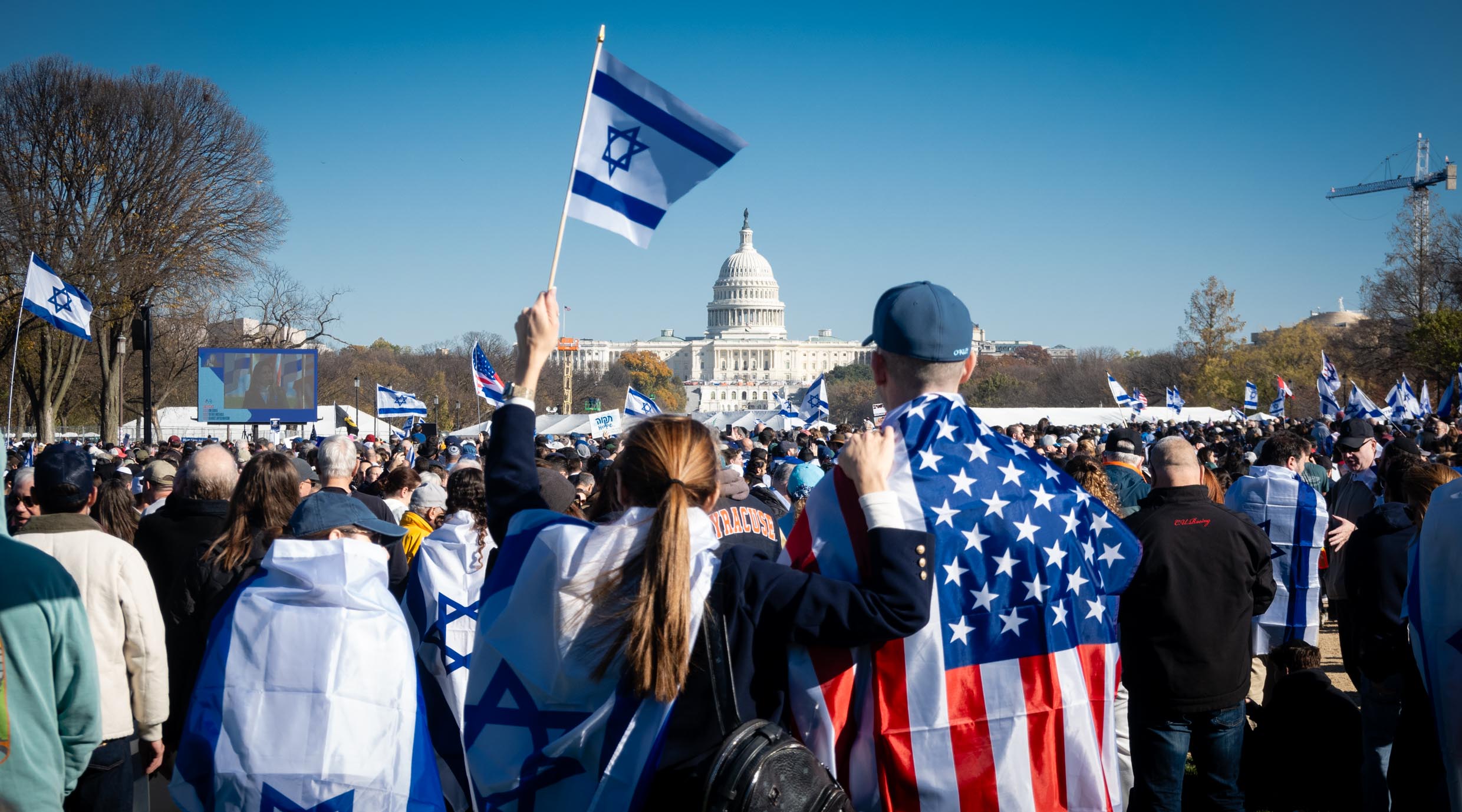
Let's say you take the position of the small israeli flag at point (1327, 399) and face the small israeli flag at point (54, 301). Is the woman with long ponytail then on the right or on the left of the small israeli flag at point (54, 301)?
left

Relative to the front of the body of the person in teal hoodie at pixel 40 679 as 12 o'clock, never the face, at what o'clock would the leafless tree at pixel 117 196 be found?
The leafless tree is roughly at 12 o'clock from the person in teal hoodie.

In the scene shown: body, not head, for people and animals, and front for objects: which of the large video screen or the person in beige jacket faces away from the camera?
the person in beige jacket

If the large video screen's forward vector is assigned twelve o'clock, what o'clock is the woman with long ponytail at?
The woman with long ponytail is roughly at 12 o'clock from the large video screen.

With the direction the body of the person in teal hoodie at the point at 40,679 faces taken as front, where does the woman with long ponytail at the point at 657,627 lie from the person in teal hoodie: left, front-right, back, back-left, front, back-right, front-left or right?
back-right

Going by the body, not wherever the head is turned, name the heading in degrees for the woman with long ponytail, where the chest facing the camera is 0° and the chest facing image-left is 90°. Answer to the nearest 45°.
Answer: approximately 180°

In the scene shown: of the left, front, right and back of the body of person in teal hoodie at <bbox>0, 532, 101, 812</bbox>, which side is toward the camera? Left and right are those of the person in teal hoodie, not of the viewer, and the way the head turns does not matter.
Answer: back

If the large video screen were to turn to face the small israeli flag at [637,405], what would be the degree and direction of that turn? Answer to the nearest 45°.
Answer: approximately 45° to its left

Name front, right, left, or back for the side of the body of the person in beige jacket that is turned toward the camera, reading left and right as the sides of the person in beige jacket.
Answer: back

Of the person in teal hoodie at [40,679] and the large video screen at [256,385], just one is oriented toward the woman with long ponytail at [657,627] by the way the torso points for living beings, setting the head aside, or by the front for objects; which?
the large video screen

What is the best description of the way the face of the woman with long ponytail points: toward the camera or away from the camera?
away from the camera

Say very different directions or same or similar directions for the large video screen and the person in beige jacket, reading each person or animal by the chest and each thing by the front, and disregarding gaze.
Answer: very different directions

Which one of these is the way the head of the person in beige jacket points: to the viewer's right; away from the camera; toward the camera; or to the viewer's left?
away from the camera
